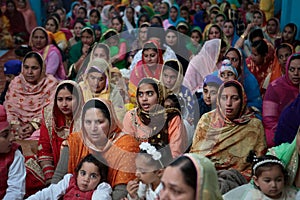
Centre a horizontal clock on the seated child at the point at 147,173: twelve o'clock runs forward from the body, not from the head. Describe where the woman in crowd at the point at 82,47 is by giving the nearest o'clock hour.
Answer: The woman in crowd is roughly at 4 o'clock from the seated child.

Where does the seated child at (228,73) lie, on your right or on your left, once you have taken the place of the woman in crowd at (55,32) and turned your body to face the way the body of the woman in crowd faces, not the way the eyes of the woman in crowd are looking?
on your left

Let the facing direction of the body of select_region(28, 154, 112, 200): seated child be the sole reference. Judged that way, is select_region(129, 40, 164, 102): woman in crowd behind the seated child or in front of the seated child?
behind

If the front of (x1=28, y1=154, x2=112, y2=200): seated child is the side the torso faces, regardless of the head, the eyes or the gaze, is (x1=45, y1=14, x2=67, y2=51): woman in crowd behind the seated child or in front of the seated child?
behind

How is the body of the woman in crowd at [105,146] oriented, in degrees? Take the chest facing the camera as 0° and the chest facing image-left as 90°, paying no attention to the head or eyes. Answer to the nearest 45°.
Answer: approximately 0°

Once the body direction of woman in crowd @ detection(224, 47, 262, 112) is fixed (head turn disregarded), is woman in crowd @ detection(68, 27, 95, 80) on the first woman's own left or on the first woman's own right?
on the first woman's own right

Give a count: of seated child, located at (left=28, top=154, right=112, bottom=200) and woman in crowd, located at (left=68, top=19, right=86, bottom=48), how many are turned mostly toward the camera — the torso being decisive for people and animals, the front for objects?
2

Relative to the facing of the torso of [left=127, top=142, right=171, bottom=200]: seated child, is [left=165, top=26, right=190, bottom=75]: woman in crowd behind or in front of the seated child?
behind
